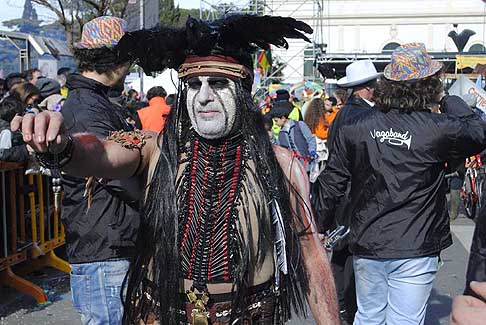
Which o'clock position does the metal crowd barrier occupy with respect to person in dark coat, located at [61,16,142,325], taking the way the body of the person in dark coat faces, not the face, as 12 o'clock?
The metal crowd barrier is roughly at 10 o'clock from the person in dark coat.

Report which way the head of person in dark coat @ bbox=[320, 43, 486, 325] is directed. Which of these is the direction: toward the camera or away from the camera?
away from the camera

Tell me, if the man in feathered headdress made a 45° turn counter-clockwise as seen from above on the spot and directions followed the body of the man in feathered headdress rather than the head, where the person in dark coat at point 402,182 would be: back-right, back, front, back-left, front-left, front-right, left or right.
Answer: left

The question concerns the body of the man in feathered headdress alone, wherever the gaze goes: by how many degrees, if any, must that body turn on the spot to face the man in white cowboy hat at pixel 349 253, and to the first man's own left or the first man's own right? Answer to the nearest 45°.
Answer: approximately 135° to the first man's own left

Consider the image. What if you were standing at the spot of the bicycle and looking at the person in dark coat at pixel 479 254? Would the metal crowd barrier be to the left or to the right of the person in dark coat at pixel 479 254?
right
